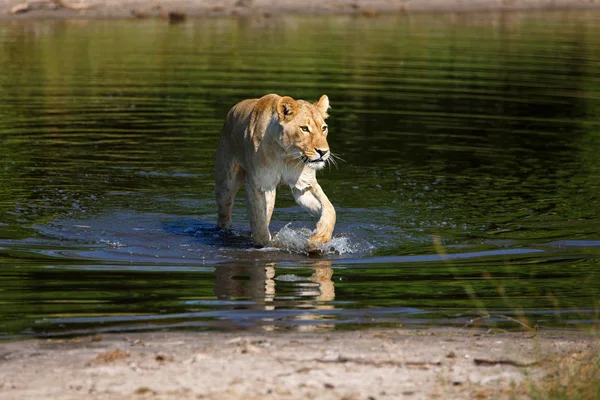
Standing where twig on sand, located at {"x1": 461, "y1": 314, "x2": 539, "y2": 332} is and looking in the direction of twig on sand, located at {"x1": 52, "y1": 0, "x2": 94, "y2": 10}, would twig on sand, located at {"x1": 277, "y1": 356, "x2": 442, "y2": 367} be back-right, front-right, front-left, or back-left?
back-left

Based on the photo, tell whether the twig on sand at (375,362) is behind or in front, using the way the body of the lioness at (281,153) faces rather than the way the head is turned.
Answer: in front

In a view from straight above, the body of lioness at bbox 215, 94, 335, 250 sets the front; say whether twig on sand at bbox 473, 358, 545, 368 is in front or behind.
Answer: in front

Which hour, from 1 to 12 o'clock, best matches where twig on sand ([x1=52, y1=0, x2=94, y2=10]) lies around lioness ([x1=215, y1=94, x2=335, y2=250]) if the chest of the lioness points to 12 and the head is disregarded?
The twig on sand is roughly at 7 o'clock from the lioness.

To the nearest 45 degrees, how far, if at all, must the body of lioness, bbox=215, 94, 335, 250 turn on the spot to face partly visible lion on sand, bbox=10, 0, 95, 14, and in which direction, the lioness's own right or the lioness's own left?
approximately 135° to the lioness's own left
